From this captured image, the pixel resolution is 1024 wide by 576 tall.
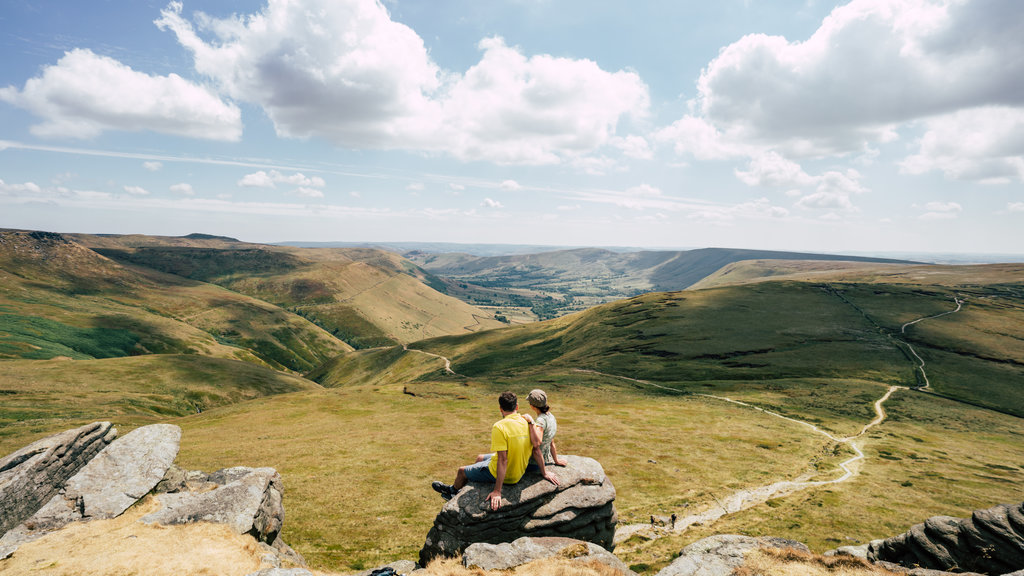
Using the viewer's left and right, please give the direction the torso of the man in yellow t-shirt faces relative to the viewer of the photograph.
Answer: facing away from the viewer and to the left of the viewer

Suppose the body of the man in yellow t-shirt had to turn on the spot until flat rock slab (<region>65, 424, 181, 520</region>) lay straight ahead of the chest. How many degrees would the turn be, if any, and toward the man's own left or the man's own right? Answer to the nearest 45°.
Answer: approximately 45° to the man's own left

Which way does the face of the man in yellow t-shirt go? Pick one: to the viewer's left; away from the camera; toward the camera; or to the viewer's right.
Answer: away from the camera

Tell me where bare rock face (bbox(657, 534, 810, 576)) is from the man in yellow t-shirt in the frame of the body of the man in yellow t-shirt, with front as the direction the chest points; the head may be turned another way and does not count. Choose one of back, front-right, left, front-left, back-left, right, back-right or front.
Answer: back-right

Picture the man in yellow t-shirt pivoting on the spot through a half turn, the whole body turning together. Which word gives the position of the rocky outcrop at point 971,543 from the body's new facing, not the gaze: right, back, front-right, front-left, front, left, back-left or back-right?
front-left

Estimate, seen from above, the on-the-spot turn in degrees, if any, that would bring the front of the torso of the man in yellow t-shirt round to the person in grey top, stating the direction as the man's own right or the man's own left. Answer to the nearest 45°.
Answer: approximately 90° to the man's own right
